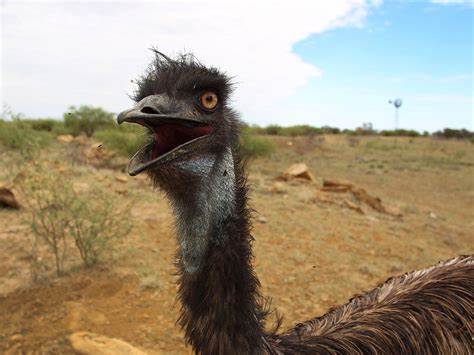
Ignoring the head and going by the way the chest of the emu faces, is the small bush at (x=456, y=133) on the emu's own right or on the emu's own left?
on the emu's own right

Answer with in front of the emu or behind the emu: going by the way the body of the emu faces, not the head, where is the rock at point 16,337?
in front

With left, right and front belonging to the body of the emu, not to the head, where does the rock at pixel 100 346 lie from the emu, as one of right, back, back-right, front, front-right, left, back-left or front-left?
front-right

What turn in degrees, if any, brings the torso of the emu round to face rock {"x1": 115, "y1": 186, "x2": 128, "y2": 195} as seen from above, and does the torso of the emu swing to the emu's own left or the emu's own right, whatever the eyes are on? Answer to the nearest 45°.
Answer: approximately 45° to the emu's own right

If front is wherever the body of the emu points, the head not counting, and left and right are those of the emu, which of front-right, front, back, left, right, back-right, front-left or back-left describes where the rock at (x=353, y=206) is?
right

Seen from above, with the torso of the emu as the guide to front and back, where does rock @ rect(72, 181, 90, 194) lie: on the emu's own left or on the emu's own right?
on the emu's own right

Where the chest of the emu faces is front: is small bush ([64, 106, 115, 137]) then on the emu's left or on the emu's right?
on the emu's right

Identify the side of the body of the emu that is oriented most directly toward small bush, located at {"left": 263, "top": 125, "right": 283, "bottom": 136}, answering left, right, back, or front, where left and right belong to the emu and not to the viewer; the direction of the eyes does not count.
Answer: right

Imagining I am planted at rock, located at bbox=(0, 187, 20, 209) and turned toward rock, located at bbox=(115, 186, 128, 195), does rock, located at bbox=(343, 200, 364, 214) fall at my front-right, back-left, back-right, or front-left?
front-right

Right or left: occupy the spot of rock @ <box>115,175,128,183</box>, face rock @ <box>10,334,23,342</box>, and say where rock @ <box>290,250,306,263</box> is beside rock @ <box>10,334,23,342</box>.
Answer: left

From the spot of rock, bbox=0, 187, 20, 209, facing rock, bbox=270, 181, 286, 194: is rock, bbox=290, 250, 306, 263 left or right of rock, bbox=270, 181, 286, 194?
right

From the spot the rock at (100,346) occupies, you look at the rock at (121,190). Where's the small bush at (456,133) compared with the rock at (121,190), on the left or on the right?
right

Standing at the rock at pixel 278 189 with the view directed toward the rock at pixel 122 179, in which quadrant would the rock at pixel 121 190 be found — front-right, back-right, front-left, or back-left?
front-left

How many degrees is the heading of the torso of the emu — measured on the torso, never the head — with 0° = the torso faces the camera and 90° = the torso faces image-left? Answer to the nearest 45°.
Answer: approximately 90°
